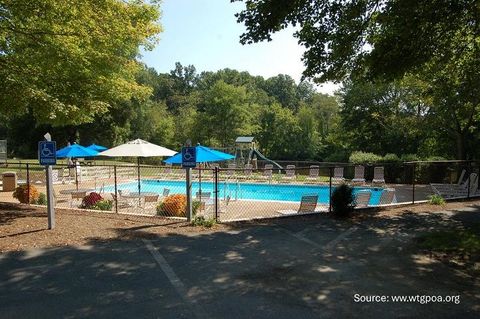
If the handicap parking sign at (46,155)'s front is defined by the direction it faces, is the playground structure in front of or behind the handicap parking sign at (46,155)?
behind

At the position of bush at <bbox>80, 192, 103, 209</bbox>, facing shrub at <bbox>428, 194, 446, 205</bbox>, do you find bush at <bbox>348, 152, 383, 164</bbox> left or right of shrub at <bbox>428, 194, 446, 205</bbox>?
left

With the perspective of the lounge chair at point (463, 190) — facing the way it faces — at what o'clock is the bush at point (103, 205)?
The bush is roughly at 11 o'clock from the lounge chair.

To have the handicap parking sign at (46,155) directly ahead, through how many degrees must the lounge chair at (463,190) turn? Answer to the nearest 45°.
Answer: approximately 45° to its left

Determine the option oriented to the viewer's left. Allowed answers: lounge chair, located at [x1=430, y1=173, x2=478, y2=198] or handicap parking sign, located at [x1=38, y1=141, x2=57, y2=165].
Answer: the lounge chair

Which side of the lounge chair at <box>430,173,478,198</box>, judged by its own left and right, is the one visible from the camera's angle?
left

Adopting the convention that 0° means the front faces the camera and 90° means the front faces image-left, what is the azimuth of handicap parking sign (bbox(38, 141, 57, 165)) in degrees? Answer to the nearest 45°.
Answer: approximately 0°

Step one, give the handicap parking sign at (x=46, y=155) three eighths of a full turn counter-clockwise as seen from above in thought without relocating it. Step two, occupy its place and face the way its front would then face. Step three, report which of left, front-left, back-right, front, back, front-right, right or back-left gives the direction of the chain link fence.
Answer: front

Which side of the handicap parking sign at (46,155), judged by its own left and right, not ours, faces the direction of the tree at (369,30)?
left

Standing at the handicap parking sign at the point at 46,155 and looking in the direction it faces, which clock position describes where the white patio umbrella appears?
The white patio umbrella is roughly at 7 o'clock from the handicap parking sign.

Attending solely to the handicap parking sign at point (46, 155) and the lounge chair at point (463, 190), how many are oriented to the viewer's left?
1
